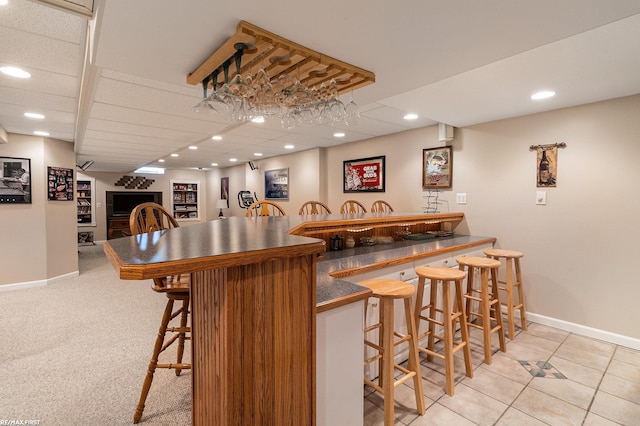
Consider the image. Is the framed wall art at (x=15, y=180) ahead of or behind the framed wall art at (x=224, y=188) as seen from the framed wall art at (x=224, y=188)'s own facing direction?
ahead

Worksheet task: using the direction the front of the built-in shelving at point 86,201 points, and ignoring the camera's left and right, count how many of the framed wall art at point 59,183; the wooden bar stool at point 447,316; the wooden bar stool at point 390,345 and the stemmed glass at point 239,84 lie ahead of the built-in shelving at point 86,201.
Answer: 4

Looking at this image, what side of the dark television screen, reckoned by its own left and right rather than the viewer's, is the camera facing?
front

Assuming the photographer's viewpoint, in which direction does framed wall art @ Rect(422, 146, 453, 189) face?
facing the viewer and to the left of the viewer

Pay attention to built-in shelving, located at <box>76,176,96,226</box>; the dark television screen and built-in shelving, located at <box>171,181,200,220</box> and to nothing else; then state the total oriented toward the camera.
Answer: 3

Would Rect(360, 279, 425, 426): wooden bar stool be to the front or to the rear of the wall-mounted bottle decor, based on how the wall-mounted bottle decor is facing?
to the front

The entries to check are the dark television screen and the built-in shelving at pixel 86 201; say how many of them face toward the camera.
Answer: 2

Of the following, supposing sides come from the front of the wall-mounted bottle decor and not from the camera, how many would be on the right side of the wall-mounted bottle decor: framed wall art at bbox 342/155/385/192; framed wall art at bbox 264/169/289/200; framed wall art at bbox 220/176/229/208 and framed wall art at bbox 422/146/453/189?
4

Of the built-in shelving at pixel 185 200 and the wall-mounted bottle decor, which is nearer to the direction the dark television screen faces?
the wall-mounted bottle decor

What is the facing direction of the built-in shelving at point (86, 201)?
toward the camera

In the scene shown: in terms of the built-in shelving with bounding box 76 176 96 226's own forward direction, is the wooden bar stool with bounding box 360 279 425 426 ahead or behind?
ahead

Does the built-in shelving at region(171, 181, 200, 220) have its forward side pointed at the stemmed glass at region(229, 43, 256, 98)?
yes

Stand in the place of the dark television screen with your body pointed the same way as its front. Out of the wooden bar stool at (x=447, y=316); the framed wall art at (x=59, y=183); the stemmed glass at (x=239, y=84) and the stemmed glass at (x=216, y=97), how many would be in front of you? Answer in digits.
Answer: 4
